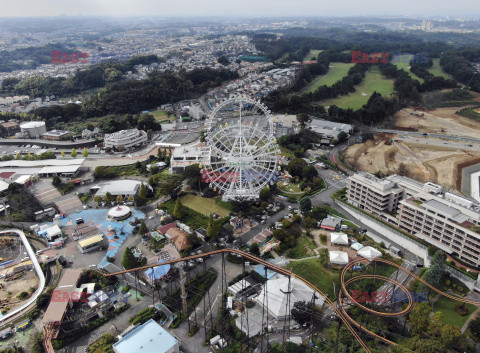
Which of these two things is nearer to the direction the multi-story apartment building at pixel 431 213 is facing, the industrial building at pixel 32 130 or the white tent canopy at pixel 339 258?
the white tent canopy

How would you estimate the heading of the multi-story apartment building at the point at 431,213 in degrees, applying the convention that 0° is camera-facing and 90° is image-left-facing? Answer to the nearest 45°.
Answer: approximately 45°

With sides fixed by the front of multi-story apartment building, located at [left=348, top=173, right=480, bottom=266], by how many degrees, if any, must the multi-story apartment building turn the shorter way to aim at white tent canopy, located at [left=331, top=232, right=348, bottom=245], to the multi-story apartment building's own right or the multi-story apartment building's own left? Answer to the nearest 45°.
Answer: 0° — it already faces it

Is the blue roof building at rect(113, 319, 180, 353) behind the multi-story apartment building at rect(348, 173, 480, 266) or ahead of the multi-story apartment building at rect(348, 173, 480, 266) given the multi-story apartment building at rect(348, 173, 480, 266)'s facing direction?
ahead

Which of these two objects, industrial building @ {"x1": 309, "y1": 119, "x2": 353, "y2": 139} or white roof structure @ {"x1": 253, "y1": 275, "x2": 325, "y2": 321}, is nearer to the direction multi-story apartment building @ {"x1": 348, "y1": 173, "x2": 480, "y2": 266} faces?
the white roof structure

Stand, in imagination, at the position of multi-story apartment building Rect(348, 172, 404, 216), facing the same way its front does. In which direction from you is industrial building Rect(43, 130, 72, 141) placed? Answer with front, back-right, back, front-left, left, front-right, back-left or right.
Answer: front-right

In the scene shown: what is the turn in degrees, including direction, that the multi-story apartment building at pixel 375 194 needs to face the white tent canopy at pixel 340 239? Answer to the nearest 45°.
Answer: approximately 45° to its left

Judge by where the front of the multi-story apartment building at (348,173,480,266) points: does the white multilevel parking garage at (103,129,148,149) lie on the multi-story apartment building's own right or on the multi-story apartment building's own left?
on the multi-story apartment building's own right

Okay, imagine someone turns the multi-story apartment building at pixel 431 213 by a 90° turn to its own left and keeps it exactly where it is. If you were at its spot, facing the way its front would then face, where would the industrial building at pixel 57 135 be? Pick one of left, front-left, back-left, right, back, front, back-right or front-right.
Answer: back-right

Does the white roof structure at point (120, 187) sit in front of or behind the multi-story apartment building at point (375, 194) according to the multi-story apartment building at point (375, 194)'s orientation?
in front

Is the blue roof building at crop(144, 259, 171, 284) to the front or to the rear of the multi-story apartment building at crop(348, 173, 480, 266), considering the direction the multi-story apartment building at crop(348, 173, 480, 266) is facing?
to the front
